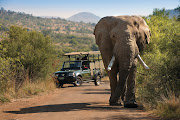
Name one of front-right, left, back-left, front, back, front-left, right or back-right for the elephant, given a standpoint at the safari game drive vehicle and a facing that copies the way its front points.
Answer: front-left

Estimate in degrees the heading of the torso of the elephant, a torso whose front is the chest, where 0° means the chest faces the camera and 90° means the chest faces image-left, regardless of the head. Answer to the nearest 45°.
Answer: approximately 0°

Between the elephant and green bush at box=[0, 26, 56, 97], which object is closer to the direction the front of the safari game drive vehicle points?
the green bush

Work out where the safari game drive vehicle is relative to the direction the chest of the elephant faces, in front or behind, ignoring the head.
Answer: behind

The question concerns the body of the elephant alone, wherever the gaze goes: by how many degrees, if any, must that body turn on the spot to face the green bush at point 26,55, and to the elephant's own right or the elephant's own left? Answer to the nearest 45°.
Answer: approximately 135° to the elephant's own right

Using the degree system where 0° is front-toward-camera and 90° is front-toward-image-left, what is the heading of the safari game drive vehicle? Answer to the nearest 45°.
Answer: approximately 45°

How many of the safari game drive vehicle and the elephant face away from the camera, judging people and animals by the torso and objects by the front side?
0
